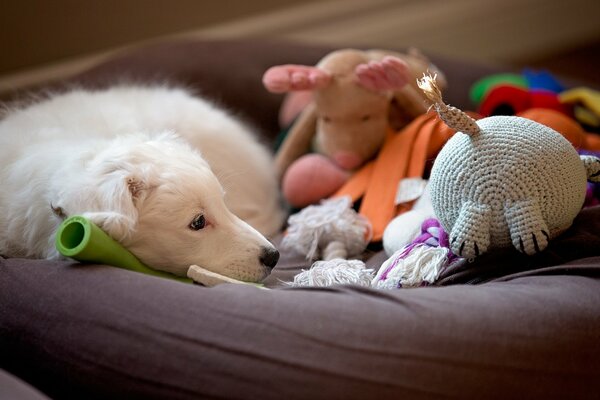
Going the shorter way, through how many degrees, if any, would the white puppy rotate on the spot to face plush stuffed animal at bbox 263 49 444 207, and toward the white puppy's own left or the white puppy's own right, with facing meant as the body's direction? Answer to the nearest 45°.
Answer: approximately 45° to the white puppy's own left

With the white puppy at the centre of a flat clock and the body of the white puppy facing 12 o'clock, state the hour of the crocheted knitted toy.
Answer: The crocheted knitted toy is roughly at 11 o'clock from the white puppy.

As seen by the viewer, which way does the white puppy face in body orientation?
to the viewer's right
